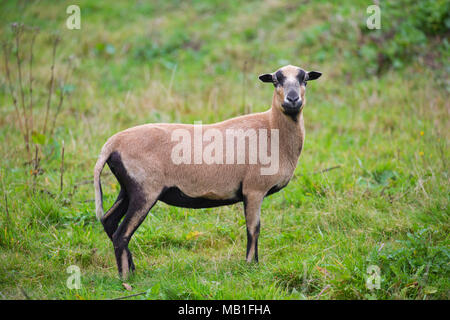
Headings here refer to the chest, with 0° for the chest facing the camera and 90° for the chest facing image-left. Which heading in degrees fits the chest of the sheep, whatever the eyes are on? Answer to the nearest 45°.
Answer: approximately 270°
